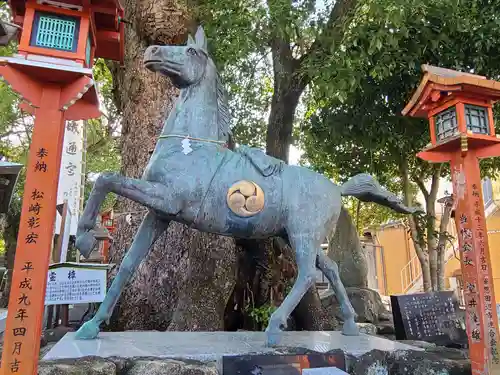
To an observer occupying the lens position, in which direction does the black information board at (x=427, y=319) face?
facing the viewer

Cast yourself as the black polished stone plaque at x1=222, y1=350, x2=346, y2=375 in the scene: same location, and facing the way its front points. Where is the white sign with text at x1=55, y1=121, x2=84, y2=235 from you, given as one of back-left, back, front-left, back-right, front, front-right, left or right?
back-right

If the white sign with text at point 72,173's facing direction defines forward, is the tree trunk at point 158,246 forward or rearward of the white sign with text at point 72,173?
forward

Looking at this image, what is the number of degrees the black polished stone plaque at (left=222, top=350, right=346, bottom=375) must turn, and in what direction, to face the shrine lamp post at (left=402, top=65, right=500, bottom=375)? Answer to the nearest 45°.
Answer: approximately 135° to its left

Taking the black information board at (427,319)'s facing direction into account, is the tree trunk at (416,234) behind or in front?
behind

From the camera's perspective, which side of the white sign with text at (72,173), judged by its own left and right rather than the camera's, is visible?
front

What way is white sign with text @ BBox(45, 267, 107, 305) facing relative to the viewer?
toward the camera

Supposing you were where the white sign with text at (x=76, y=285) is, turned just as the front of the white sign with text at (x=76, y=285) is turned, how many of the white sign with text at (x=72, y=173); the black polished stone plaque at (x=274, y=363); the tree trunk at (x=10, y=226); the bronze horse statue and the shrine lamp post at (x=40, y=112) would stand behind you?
2

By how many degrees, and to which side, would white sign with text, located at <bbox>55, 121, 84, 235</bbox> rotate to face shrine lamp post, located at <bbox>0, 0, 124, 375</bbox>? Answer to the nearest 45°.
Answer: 0° — it already faces it

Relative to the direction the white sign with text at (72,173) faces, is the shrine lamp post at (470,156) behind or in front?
in front

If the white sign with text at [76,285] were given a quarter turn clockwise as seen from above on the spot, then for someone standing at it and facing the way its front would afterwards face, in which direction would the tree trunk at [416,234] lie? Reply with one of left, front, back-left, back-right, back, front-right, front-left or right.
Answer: back

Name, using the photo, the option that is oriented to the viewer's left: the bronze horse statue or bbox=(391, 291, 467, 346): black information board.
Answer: the bronze horse statue

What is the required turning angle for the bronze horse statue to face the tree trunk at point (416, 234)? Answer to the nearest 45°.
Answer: approximately 135° to its right

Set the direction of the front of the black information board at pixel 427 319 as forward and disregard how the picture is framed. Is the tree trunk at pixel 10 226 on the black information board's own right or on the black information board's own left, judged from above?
on the black information board's own right

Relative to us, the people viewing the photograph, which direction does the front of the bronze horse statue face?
facing to the left of the viewer
